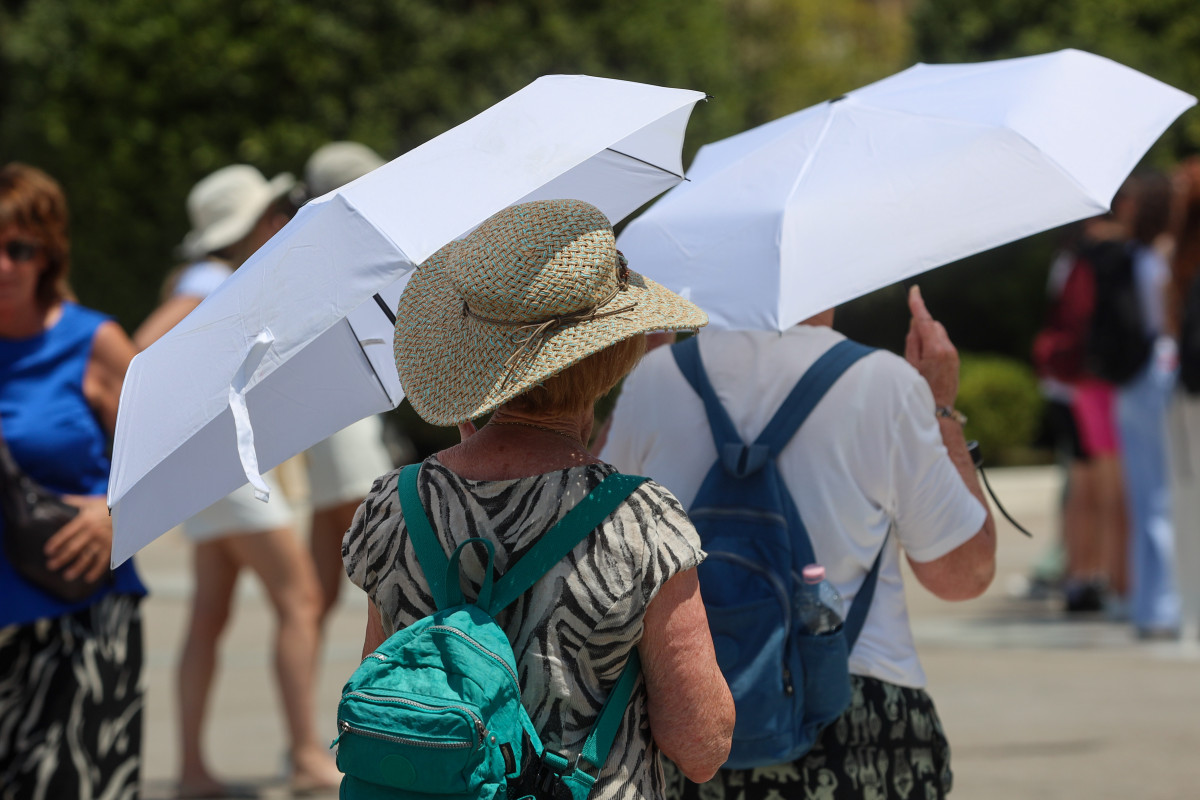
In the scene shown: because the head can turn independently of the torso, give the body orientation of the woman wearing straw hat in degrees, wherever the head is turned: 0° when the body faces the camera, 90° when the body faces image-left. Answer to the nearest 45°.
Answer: approximately 225°

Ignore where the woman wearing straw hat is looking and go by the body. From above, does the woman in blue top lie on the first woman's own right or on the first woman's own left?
on the first woman's own left
